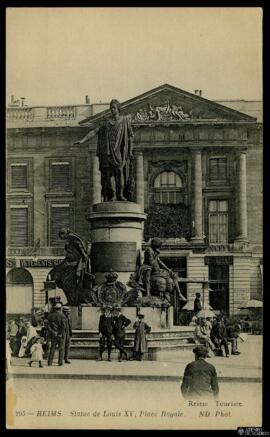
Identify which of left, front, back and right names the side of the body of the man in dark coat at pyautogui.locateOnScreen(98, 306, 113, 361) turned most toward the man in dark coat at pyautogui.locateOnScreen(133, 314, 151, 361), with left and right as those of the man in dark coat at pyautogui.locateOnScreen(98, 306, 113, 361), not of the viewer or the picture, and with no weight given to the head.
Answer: left

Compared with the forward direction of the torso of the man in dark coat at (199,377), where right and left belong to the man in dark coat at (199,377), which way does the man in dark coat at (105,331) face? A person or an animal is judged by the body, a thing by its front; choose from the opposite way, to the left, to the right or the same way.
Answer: the opposite way

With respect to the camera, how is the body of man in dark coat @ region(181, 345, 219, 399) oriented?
away from the camera

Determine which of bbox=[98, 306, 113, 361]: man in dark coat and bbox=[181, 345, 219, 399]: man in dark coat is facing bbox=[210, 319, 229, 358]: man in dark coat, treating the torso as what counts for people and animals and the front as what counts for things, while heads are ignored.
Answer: bbox=[181, 345, 219, 399]: man in dark coat

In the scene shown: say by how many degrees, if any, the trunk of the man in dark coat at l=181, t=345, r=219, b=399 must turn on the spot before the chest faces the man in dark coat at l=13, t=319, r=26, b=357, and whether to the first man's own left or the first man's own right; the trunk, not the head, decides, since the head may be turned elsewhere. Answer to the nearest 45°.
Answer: approximately 45° to the first man's own left

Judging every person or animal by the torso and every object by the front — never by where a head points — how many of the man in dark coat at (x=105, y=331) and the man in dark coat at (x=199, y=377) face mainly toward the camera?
1

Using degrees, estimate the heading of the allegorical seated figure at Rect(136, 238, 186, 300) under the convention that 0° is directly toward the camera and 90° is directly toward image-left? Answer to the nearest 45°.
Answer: approximately 315°

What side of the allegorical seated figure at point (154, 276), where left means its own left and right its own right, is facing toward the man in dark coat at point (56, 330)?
right

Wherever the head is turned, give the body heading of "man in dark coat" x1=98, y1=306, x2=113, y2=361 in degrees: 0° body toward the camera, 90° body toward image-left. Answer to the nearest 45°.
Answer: approximately 0°

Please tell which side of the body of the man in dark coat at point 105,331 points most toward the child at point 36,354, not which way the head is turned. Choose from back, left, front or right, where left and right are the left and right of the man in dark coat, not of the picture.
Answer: right
